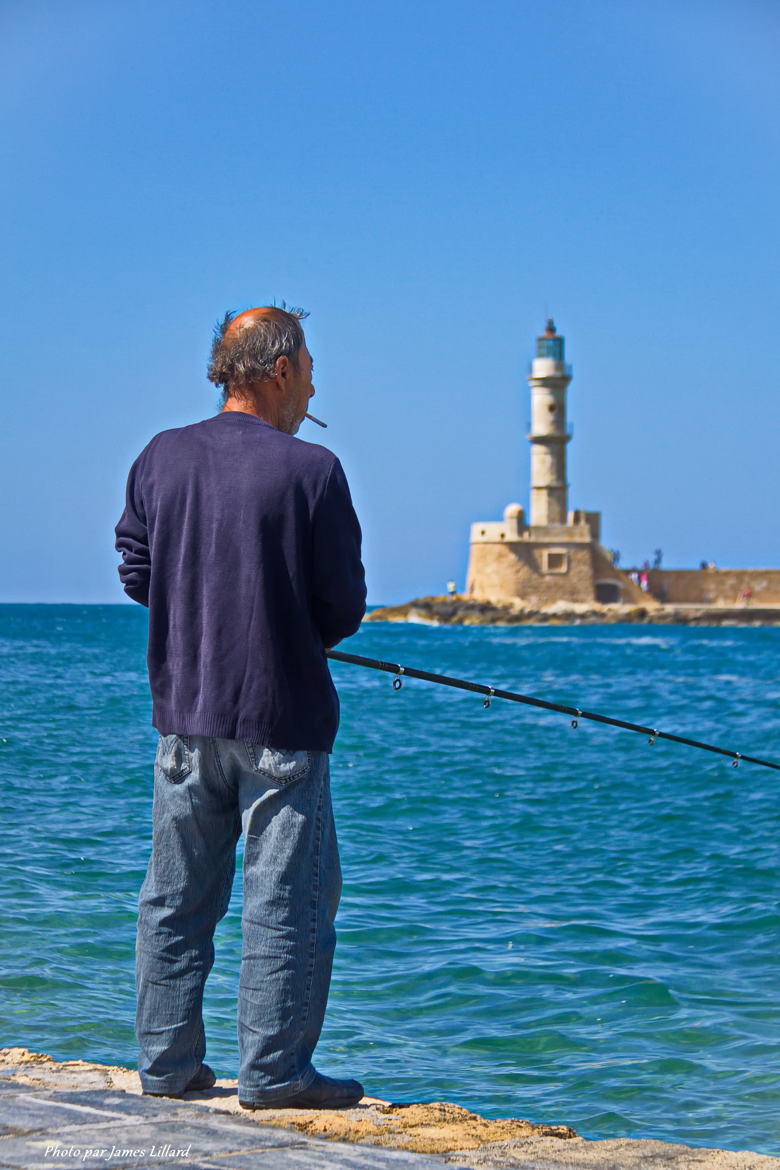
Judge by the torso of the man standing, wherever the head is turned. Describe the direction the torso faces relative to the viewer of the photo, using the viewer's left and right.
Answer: facing away from the viewer and to the right of the viewer

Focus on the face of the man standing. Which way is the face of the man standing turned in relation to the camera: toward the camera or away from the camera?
away from the camera
